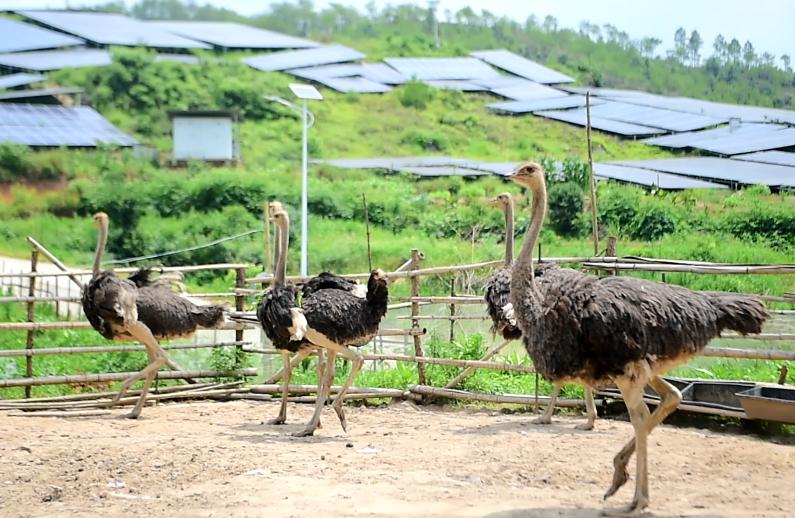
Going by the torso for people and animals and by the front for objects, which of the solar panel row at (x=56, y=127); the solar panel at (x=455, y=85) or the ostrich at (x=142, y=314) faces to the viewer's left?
the ostrich

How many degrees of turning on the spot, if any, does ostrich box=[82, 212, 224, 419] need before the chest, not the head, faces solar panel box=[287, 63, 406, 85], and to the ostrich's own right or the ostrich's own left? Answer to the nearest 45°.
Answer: approximately 90° to the ostrich's own right

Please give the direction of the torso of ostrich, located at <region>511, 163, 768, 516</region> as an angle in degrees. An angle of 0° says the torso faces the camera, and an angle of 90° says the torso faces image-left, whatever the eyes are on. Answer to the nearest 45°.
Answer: approximately 90°

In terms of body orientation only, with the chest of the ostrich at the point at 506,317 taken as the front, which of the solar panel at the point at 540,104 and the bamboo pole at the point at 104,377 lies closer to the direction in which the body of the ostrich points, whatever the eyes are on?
the bamboo pole

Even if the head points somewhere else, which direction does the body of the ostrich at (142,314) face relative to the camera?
to the viewer's left

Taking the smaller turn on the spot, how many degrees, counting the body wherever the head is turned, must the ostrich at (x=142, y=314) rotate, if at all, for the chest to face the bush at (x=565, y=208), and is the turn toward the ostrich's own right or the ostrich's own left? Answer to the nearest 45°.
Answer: approximately 135° to the ostrich's own right

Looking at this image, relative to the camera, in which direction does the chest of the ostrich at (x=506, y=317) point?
to the viewer's left

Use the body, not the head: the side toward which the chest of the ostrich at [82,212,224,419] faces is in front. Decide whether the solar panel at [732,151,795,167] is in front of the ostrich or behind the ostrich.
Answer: behind

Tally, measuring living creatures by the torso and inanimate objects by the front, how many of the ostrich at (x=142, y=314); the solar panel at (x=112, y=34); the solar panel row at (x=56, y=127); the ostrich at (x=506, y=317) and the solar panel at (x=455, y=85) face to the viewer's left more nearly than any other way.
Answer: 2

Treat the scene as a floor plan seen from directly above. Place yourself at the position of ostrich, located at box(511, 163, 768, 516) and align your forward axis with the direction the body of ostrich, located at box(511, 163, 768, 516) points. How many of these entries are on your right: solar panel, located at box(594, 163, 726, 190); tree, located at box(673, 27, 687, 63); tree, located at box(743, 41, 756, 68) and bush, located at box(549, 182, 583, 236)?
4
